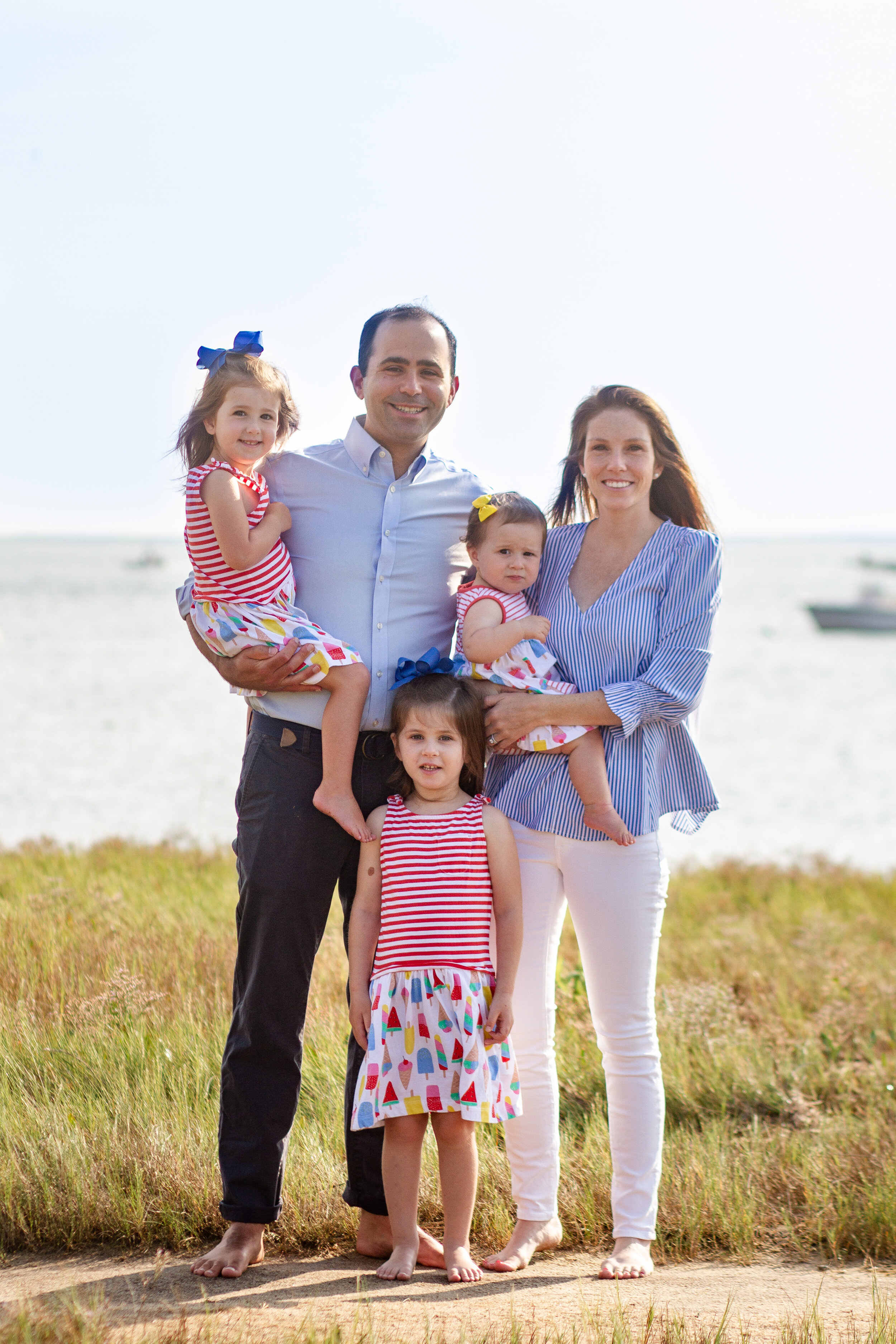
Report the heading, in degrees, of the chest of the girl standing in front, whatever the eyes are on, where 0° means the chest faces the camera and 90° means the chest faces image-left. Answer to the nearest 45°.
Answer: approximately 0°

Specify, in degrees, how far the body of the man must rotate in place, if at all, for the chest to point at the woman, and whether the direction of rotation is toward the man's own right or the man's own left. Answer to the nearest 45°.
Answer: approximately 90° to the man's own left

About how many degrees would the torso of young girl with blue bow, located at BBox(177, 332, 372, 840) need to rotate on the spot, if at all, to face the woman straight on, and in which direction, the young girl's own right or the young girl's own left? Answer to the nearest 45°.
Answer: approximately 45° to the young girl's own left

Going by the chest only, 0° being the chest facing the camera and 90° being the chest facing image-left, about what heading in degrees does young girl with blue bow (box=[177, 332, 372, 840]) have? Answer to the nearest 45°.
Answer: approximately 315°

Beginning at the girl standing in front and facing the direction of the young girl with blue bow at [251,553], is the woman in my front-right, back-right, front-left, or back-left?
back-right
